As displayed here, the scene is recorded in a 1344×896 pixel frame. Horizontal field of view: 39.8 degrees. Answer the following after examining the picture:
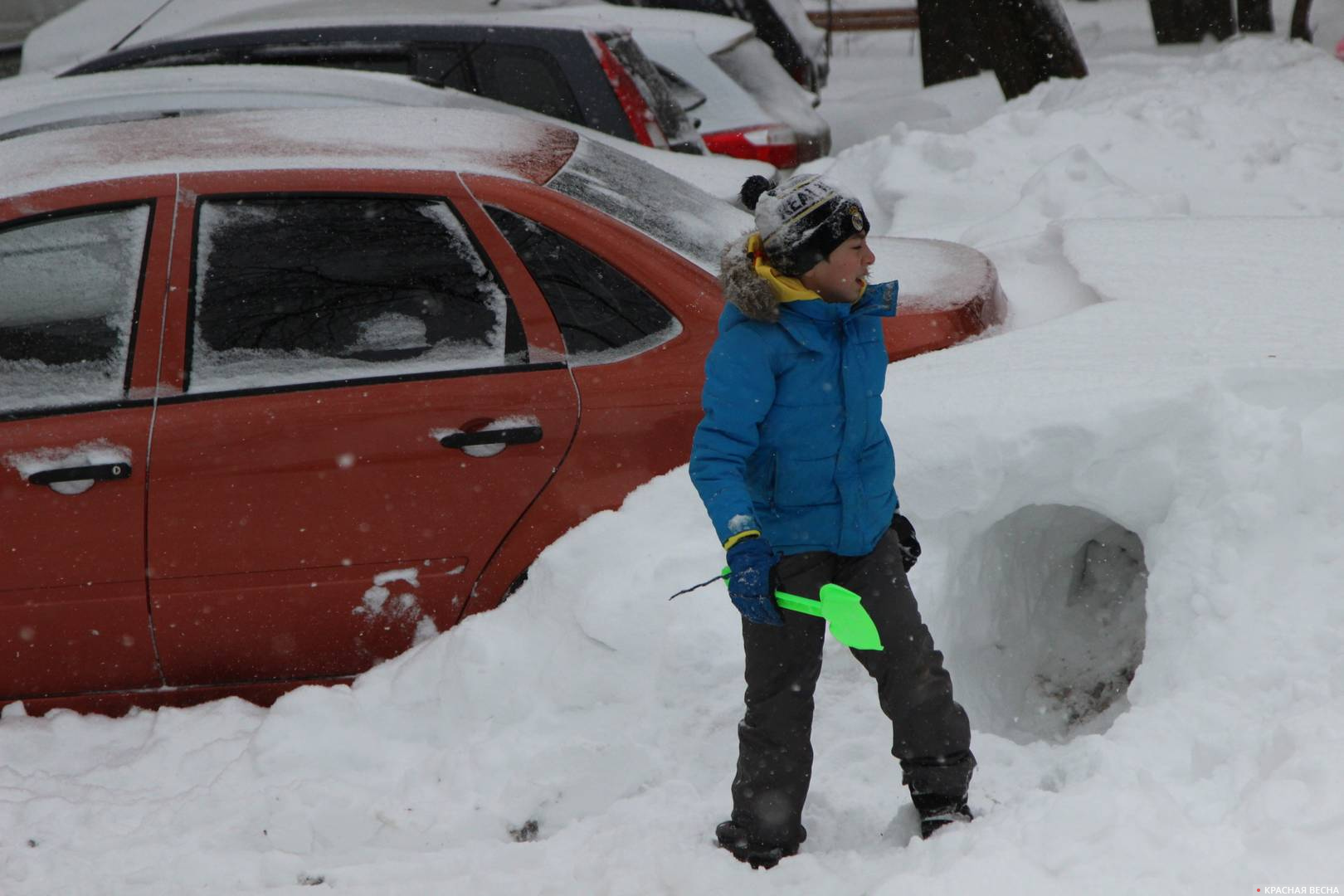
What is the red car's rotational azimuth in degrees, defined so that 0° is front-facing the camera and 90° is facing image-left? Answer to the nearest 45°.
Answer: approximately 90°

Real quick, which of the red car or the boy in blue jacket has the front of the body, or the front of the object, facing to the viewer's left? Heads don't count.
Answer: the red car

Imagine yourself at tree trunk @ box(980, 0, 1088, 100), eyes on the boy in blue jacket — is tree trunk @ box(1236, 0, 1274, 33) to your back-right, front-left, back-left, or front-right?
back-left

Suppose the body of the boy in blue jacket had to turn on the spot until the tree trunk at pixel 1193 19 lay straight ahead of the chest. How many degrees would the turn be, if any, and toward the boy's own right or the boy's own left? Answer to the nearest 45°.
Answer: approximately 135° to the boy's own left

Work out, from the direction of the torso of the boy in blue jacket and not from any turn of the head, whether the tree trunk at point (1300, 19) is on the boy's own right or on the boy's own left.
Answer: on the boy's own left

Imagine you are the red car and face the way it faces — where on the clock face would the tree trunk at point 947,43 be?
The tree trunk is roughly at 4 o'clock from the red car.

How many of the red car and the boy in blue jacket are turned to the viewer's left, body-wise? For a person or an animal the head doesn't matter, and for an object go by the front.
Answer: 1

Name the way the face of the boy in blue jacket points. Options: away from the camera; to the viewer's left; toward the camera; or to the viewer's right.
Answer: to the viewer's right

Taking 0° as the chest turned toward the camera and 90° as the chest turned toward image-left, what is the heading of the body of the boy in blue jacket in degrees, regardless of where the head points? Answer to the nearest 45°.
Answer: approximately 315°

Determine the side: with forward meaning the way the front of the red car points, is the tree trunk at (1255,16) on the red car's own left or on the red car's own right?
on the red car's own right

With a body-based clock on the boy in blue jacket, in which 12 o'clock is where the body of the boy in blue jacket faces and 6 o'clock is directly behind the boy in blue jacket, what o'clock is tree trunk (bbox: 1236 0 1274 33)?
The tree trunk is roughly at 8 o'clock from the boy in blue jacket.
